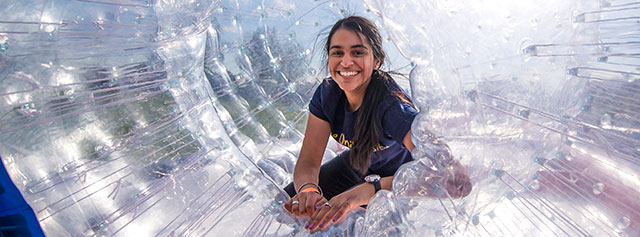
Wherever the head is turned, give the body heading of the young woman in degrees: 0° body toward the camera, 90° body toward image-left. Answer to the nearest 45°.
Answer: approximately 45°
